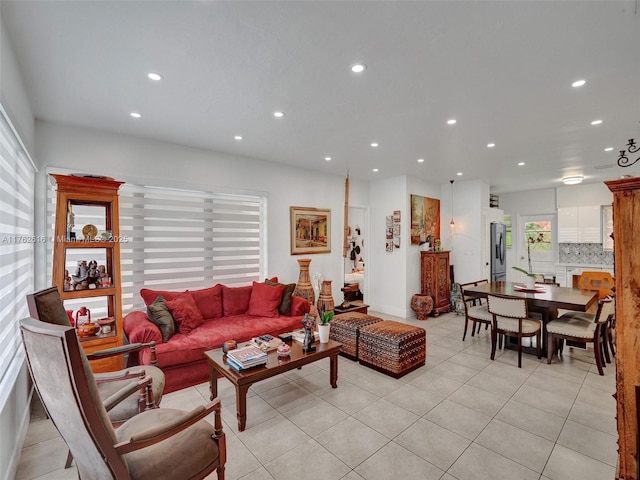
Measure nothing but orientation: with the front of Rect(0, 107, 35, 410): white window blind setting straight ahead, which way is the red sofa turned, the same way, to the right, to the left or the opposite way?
to the right

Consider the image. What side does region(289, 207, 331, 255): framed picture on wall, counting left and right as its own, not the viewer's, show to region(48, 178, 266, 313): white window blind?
right

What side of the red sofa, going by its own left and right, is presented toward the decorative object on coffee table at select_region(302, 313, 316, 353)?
front

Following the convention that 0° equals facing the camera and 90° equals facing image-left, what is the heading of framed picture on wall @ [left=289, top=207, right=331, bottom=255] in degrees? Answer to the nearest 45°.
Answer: approximately 315°

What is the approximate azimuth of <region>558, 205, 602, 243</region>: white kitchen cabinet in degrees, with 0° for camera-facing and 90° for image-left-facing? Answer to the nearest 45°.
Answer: approximately 0°

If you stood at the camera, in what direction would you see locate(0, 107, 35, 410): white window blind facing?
facing to the right of the viewer

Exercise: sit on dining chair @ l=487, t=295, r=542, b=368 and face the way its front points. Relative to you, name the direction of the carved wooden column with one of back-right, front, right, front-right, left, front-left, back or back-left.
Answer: back-right

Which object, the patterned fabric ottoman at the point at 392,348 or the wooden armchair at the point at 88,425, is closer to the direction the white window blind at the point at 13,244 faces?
the patterned fabric ottoman

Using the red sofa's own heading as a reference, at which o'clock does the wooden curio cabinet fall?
The wooden curio cabinet is roughly at 4 o'clock from the red sofa.

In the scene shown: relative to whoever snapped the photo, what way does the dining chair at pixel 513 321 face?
facing away from the viewer and to the right of the viewer

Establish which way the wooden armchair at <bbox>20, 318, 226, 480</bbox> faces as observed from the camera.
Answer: facing away from the viewer and to the right of the viewer

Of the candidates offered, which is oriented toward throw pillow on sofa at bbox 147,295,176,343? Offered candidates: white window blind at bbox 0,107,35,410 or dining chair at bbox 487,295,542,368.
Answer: the white window blind
